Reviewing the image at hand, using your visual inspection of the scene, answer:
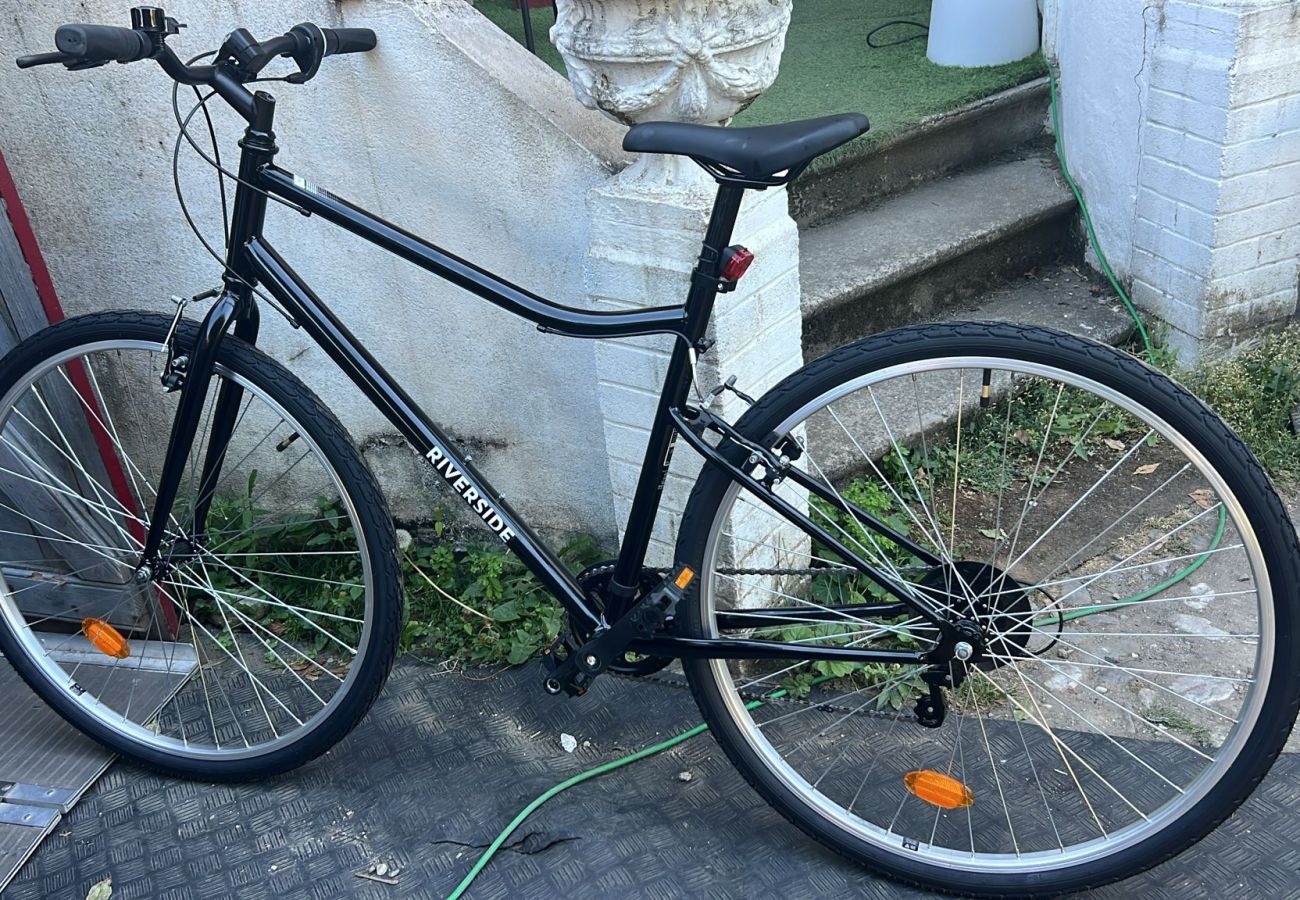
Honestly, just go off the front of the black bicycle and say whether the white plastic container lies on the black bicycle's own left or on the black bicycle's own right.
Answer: on the black bicycle's own right

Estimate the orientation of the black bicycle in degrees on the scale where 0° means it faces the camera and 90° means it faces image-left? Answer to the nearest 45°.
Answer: approximately 90°
